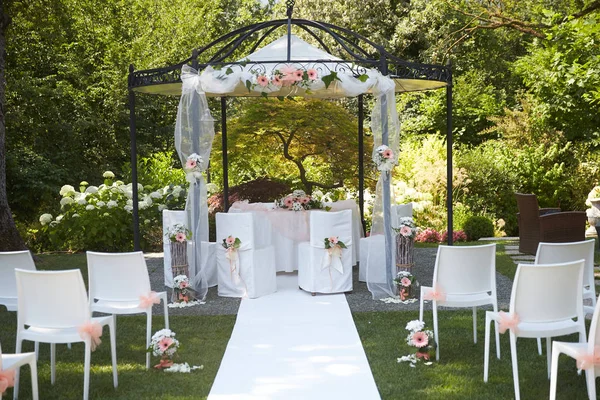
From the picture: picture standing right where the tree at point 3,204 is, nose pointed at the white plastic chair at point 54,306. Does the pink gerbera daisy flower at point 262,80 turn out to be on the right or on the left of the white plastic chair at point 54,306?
left

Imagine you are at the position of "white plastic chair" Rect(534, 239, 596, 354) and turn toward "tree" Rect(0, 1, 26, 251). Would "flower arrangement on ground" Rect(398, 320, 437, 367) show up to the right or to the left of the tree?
left

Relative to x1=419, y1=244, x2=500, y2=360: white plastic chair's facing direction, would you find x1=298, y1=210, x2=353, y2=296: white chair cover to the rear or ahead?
ahead

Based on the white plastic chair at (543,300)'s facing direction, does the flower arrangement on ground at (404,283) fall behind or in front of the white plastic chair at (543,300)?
in front

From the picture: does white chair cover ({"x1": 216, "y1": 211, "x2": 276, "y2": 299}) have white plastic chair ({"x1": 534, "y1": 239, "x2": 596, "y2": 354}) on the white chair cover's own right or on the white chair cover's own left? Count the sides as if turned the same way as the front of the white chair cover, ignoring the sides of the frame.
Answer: on the white chair cover's own right

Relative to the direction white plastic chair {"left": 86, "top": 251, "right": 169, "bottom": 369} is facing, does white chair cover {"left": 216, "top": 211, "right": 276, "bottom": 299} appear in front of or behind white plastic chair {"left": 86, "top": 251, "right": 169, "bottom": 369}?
in front

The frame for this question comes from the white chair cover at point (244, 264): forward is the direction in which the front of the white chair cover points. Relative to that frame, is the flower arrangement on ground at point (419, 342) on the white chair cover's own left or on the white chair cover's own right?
on the white chair cover's own right

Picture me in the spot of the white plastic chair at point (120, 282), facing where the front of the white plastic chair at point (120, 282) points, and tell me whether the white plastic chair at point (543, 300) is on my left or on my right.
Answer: on my right

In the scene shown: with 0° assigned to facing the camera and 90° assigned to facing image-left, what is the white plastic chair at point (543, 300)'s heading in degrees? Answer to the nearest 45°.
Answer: approximately 135°

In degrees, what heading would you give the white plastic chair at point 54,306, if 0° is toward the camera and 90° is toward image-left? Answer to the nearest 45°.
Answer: approximately 225°

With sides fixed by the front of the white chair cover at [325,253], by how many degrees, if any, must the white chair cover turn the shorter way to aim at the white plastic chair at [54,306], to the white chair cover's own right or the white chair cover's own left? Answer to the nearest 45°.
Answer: approximately 90° to the white chair cover's own left

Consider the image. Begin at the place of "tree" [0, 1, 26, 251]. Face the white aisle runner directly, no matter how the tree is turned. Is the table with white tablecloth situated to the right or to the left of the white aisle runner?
left

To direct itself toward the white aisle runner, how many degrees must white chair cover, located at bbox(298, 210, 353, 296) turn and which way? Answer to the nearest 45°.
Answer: approximately 135° to its left

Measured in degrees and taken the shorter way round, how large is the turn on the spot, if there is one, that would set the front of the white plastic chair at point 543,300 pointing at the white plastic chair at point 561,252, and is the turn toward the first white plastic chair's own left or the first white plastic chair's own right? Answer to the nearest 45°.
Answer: approximately 45° to the first white plastic chair's own right
